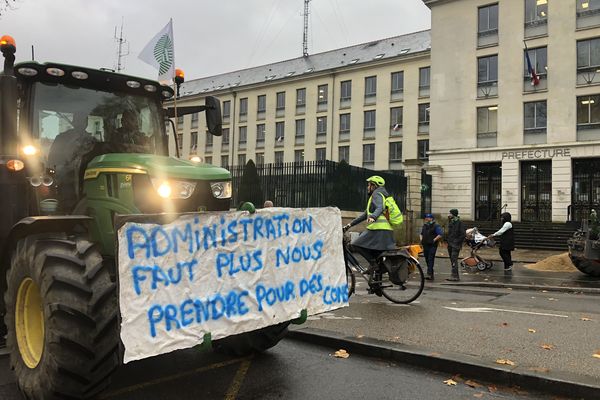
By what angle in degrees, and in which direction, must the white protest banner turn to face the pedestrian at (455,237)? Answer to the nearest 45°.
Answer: approximately 90° to its left

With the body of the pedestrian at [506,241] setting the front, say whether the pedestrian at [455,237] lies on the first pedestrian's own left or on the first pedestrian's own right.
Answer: on the first pedestrian's own left

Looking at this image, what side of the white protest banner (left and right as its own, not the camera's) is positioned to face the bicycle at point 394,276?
left

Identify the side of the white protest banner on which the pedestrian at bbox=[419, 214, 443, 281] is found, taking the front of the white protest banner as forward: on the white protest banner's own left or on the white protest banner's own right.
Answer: on the white protest banner's own left

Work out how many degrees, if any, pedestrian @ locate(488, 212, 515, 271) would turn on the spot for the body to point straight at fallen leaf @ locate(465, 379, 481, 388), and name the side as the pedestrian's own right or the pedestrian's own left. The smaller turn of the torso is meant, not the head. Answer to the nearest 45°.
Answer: approximately 90° to the pedestrian's own left

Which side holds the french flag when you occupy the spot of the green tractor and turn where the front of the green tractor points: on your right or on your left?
on your left

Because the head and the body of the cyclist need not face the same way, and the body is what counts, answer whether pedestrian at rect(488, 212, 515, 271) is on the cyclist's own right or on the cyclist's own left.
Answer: on the cyclist's own right

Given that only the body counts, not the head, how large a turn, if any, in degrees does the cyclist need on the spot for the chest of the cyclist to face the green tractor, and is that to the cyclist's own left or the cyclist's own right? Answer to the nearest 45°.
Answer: approximately 45° to the cyclist's own left

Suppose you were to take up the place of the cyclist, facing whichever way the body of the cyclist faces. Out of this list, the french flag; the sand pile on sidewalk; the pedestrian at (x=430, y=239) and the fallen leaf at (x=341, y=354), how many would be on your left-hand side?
1

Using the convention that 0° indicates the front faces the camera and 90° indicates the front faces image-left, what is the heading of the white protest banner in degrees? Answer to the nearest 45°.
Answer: approximately 315°

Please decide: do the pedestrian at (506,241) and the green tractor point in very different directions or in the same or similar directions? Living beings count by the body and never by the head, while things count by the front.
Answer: very different directions

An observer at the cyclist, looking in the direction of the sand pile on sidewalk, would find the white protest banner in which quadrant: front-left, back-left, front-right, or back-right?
back-right

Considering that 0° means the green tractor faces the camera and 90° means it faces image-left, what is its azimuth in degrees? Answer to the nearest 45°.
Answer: approximately 315°

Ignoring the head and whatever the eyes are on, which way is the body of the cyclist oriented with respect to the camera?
to the viewer's left

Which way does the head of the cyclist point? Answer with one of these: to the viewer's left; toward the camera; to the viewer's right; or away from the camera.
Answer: to the viewer's left
